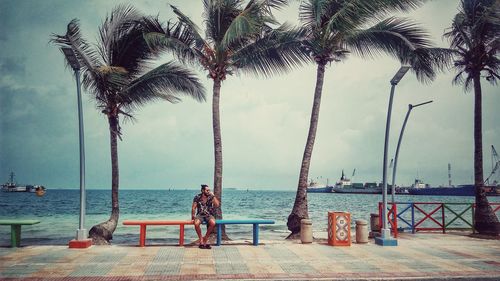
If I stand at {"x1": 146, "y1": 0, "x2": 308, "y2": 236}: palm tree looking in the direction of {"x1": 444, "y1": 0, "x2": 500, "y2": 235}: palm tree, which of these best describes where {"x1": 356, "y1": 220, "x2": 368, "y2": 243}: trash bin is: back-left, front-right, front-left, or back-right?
front-right

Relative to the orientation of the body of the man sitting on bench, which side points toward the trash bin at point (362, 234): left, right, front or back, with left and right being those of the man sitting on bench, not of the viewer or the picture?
left

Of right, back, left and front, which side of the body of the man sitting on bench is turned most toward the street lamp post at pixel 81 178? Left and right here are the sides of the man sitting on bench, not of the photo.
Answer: right

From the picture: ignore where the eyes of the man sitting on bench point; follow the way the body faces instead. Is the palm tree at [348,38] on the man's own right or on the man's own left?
on the man's own left

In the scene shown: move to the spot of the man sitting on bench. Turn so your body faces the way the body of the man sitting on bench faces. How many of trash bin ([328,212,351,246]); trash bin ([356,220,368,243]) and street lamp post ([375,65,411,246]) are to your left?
3

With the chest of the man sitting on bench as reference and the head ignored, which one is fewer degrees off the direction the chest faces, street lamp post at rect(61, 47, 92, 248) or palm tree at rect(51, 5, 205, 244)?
the street lamp post

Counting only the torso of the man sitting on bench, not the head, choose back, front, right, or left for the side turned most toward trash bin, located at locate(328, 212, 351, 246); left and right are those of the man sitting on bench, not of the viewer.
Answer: left

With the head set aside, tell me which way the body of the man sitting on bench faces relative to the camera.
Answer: toward the camera

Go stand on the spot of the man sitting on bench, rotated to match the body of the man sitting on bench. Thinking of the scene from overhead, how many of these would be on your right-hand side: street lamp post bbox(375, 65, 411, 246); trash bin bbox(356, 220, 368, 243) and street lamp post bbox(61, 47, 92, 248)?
1
